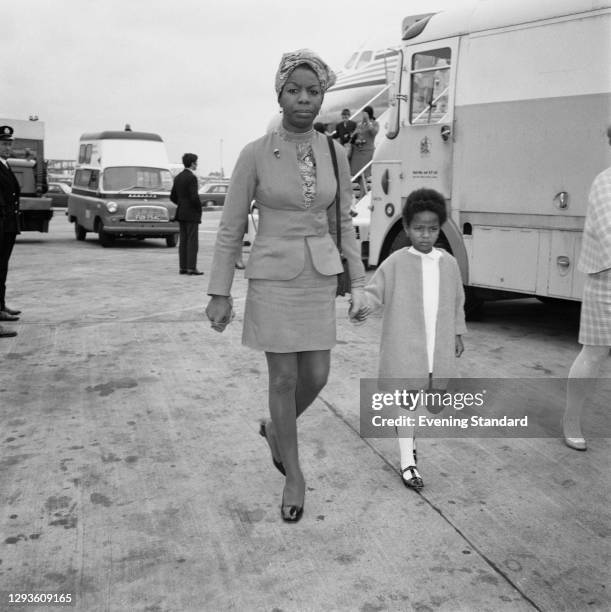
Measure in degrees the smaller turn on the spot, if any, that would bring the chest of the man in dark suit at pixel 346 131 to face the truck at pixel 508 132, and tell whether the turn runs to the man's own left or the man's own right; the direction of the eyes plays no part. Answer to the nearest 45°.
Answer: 0° — they already face it

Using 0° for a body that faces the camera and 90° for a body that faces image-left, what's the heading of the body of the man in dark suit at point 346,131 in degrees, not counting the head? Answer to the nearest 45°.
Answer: approximately 0°

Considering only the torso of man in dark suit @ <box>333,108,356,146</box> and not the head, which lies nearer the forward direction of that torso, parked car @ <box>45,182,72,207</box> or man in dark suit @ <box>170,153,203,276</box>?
the man in dark suit

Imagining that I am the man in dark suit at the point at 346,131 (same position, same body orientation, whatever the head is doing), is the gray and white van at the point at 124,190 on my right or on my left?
on my right

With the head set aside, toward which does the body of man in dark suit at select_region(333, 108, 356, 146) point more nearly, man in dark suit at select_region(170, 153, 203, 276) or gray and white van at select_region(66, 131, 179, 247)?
the man in dark suit

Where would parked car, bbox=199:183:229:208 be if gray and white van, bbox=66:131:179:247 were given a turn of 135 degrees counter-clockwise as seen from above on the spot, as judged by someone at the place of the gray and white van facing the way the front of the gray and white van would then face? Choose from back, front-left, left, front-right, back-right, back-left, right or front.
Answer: front

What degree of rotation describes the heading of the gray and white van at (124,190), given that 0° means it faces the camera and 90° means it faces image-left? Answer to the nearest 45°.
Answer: approximately 315°
